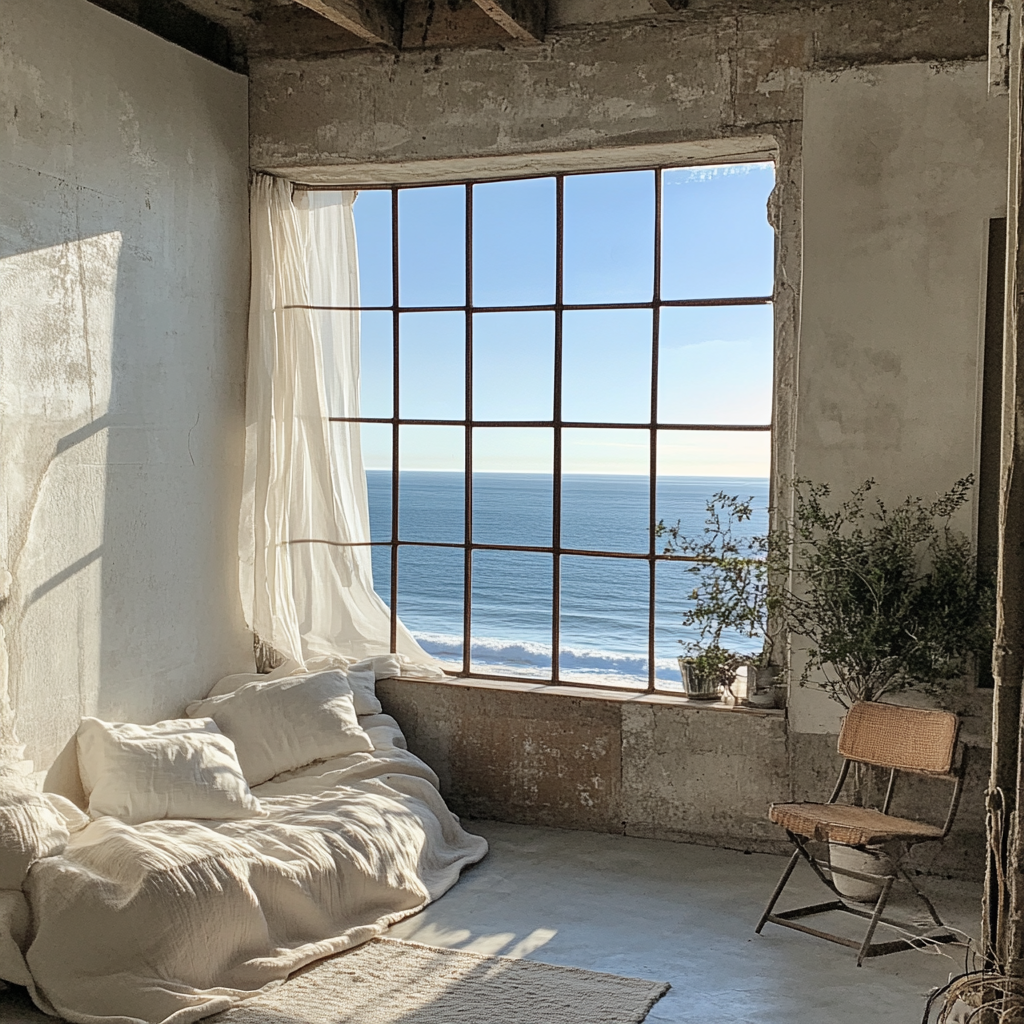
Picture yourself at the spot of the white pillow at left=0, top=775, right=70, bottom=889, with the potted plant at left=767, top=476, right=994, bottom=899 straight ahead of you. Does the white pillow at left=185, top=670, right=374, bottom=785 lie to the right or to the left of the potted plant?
left

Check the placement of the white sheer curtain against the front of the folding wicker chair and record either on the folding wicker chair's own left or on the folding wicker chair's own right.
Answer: on the folding wicker chair's own right

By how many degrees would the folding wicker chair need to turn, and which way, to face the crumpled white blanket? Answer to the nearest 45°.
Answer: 0° — it already faces it

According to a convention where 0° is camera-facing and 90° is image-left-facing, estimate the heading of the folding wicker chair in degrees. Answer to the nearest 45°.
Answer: approximately 45°

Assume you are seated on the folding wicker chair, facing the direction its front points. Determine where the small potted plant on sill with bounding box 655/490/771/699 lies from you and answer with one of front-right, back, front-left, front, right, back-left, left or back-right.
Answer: right

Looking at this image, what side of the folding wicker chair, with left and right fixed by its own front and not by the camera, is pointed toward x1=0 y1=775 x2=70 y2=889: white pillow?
front

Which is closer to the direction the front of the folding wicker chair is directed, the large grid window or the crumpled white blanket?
the crumpled white blanket

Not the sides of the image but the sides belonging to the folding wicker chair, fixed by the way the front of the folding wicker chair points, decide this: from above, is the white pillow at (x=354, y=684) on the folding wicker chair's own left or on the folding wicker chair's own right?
on the folding wicker chair's own right

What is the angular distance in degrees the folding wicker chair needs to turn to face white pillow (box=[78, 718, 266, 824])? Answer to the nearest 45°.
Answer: approximately 45° to its right
